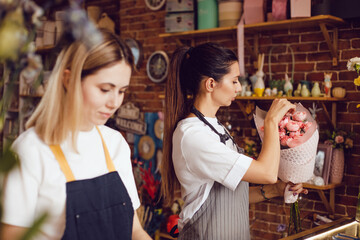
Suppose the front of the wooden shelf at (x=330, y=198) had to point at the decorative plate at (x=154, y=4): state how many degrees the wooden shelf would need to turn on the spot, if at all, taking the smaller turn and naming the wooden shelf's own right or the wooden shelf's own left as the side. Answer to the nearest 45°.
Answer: approximately 90° to the wooden shelf's own right

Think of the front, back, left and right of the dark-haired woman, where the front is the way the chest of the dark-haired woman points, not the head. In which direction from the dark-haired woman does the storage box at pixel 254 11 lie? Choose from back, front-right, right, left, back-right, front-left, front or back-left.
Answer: left

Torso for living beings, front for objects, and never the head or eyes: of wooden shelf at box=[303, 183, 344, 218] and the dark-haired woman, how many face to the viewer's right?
1

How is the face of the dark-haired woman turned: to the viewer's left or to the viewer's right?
to the viewer's right

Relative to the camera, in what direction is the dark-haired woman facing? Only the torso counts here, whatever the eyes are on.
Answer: to the viewer's right

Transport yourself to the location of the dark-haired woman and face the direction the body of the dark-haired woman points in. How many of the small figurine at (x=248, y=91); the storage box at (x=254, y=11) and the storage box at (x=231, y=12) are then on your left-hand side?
3

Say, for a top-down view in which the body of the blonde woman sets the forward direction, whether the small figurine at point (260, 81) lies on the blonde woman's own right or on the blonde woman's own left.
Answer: on the blonde woman's own left

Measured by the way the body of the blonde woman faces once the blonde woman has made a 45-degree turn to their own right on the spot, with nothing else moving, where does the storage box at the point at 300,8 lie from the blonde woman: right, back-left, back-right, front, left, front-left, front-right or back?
back-left

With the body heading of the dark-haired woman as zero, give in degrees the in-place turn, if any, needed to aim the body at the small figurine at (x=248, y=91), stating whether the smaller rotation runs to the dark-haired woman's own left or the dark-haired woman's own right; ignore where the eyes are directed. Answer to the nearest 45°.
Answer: approximately 90° to the dark-haired woman's own left
